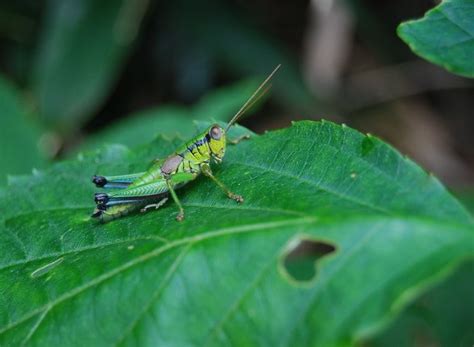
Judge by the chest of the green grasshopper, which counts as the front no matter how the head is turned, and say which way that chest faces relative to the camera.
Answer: to the viewer's right

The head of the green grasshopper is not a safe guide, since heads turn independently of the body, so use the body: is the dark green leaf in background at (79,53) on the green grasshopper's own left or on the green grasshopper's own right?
on the green grasshopper's own left

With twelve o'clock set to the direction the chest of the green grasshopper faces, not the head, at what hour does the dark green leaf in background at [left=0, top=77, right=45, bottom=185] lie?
The dark green leaf in background is roughly at 8 o'clock from the green grasshopper.

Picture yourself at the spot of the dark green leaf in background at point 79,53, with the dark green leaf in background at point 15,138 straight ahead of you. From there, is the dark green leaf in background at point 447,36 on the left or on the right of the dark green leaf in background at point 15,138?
left
